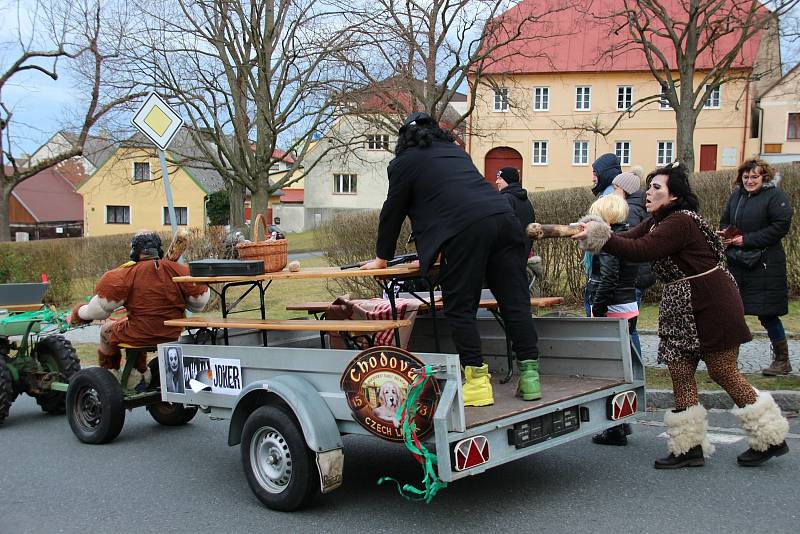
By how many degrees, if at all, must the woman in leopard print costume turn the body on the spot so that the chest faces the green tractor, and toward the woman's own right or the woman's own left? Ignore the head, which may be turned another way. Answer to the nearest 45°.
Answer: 0° — they already face it

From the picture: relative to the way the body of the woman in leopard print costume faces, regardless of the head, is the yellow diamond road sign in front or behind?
in front

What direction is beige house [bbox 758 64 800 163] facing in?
toward the camera

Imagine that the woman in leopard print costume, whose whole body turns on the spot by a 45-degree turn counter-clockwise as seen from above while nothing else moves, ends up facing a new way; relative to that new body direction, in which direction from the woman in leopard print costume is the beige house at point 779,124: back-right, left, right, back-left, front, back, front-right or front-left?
back-right

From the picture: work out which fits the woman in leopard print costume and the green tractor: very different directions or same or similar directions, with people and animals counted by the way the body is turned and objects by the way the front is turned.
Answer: same or similar directions

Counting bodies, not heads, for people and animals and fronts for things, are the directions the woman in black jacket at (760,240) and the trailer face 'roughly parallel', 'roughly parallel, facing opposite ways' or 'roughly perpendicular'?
roughly perpendicular

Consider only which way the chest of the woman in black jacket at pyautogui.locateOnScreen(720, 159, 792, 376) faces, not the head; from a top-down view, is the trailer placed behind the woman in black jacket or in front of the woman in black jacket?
in front

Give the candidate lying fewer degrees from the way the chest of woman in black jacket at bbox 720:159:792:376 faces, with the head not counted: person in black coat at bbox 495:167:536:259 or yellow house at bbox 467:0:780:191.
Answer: the person in black coat

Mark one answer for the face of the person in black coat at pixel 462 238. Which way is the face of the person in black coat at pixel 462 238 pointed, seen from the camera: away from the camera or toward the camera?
away from the camera

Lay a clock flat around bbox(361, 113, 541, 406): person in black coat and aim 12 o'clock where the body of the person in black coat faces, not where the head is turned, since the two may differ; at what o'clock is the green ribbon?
The green ribbon is roughly at 8 o'clock from the person in black coat.

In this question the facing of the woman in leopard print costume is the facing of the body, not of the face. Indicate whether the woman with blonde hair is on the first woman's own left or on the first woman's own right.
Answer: on the first woman's own right

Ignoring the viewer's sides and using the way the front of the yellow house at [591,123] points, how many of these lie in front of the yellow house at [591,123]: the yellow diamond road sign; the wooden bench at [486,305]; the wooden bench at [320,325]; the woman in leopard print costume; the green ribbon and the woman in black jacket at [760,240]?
6

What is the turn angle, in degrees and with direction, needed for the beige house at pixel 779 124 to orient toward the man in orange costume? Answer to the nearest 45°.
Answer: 0° — it already faces them

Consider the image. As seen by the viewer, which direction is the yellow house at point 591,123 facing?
toward the camera

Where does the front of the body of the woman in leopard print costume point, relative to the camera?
to the viewer's left

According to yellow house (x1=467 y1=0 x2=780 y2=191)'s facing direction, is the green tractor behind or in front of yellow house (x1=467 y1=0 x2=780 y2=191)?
in front
